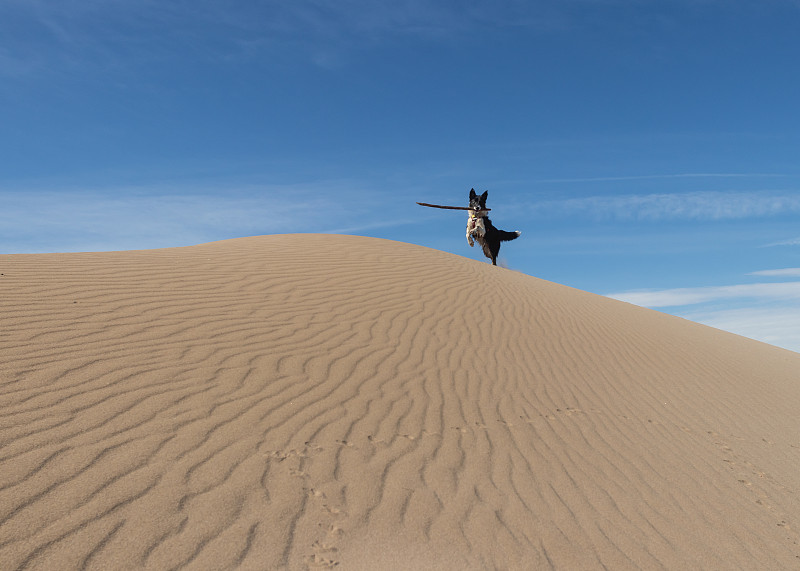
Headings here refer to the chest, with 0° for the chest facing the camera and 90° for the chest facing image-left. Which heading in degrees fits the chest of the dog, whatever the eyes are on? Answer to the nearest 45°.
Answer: approximately 45°
